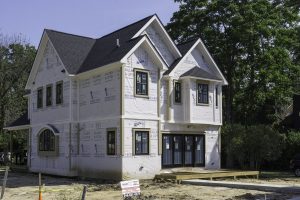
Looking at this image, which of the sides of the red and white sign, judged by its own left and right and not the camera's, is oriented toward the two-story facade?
back

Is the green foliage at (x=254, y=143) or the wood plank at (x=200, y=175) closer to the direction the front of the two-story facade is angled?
the wood plank

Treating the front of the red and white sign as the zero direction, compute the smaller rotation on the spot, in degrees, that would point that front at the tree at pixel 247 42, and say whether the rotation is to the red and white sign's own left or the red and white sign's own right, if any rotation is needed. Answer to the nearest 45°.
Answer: approximately 180°

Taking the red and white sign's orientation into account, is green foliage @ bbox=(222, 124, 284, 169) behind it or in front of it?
behind

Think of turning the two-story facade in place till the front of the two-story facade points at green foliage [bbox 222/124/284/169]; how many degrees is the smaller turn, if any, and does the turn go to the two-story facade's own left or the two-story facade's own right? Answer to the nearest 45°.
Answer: approximately 45° to the two-story facade's own left

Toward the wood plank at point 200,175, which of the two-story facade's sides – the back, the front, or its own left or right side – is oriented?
front

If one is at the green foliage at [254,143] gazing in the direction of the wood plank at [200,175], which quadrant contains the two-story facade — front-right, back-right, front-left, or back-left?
front-right

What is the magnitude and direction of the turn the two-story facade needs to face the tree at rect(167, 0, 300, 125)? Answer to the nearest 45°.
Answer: approximately 90° to its left

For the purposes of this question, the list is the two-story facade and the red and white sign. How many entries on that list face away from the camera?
0

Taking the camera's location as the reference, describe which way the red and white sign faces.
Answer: facing the viewer

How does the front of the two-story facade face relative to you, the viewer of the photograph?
facing the viewer and to the right of the viewer

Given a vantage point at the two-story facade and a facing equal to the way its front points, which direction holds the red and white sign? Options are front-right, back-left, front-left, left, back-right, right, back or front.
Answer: front-right
